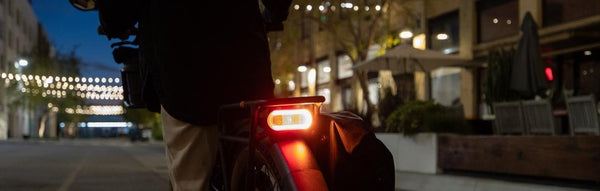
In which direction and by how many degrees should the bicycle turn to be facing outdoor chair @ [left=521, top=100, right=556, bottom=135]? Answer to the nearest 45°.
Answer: approximately 90° to its right

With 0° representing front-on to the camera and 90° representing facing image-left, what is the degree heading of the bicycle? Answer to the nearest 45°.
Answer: approximately 135°

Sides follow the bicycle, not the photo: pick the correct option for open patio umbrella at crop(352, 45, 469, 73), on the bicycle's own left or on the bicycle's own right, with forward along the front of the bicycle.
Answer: on the bicycle's own right

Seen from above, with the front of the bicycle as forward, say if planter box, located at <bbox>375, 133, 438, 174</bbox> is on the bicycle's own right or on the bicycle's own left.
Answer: on the bicycle's own right

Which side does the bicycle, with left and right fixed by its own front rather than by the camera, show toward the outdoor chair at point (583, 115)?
right

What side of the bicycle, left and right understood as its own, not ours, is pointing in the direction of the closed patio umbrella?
right
